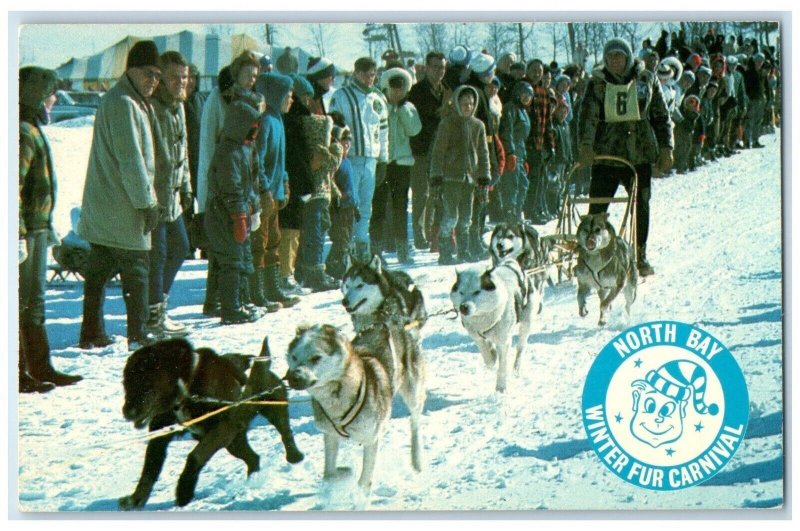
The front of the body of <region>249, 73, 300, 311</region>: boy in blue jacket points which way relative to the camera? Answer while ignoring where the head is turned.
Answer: to the viewer's right

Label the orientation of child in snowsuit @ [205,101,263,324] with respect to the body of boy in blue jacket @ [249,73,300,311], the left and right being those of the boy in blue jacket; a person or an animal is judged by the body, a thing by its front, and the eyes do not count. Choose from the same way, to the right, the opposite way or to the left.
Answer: the same way

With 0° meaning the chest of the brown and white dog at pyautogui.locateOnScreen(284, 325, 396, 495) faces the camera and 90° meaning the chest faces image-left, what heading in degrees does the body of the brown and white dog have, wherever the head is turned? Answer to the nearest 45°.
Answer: approximately 45°

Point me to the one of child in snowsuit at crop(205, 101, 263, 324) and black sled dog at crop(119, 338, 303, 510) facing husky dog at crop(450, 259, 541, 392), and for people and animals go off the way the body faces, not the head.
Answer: the child in snowsuit

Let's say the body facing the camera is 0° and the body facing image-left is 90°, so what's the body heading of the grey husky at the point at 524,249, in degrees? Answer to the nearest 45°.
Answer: approximately 45°

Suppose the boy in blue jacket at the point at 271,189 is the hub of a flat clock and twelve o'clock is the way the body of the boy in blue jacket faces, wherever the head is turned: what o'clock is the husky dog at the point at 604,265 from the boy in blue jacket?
The husky dog is roughly at 12 o'clock from the boy in blue jacket.

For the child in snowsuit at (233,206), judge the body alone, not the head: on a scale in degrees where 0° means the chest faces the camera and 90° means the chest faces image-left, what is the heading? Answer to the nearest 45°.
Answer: approximately 270°

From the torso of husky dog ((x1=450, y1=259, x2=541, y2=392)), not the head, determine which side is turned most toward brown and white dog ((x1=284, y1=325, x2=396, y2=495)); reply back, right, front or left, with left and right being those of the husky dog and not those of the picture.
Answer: front

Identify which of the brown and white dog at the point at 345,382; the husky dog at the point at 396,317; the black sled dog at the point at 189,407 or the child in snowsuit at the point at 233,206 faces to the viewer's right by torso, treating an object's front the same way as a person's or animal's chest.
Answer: the child in snowsuit

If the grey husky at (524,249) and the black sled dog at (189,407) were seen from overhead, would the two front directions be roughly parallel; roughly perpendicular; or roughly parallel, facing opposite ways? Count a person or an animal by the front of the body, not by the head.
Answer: roughly parallel

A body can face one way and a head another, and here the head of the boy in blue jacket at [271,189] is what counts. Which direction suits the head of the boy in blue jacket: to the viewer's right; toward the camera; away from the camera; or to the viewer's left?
to the viewer's right

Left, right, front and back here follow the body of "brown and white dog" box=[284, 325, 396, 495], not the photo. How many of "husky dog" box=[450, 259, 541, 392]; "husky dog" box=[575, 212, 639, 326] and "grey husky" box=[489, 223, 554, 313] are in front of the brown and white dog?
0
